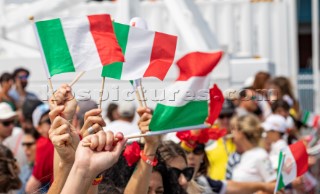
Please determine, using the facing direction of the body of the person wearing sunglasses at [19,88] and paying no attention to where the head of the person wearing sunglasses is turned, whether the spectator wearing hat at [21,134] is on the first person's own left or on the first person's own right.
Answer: on the first person's own right

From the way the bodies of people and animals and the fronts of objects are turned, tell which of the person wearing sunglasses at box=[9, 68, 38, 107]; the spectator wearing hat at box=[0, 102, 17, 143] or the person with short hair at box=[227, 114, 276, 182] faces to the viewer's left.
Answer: the person with short hair

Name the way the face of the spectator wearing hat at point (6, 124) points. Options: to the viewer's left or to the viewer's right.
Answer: to the viewer's right

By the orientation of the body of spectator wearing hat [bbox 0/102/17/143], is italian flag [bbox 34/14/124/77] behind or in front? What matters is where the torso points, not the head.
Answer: in front

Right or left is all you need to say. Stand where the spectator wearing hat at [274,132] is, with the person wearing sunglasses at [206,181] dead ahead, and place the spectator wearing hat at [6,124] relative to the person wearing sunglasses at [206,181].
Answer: right

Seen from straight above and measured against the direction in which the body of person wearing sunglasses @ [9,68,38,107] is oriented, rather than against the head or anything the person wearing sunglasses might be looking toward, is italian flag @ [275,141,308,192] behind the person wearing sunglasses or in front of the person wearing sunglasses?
in front

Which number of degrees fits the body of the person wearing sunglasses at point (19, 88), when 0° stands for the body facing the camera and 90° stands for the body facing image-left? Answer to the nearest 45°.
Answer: approximately 315°
